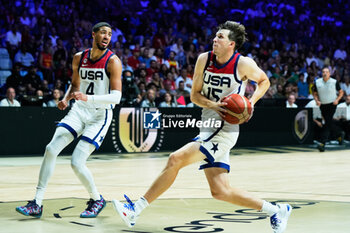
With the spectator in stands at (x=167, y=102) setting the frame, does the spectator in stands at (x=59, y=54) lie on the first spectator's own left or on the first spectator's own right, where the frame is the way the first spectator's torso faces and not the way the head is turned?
on the first spectator's own right

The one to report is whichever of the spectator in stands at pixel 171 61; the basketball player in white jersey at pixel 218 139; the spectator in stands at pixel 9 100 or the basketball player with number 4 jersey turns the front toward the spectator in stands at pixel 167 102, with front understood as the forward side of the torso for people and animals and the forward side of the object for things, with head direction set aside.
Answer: the spectator in stands at pixel 171 61

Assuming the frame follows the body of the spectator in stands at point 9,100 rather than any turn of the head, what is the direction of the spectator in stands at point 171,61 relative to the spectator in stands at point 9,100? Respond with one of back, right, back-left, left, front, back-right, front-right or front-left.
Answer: back-left

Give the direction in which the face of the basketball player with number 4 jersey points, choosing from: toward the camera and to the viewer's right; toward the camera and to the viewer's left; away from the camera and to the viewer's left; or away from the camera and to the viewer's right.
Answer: toward the camera and to the viewer's right

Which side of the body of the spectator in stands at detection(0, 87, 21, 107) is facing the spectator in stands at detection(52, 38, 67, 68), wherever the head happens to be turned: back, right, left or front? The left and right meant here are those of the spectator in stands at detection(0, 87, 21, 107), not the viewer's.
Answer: back

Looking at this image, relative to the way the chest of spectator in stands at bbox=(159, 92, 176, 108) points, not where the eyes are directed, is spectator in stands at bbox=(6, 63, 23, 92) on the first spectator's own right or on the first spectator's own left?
on the first spectator's own right

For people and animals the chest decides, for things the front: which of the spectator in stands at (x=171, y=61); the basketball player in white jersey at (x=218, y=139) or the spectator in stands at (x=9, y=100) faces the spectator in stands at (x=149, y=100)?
the spectator in stands at (x=171, y=61)

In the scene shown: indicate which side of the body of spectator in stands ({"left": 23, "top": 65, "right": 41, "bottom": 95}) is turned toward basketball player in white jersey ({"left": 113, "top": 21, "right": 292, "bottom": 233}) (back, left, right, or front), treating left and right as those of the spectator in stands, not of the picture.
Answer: front

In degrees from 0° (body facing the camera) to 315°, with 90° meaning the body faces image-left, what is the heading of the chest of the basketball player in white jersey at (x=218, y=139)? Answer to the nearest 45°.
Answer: approximately 45°
